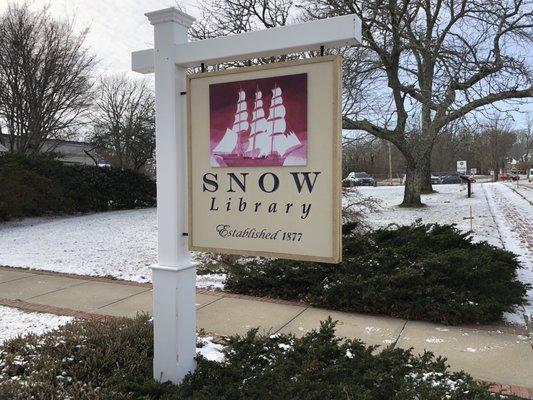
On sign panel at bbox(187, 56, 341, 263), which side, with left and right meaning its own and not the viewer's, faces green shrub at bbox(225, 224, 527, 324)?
back

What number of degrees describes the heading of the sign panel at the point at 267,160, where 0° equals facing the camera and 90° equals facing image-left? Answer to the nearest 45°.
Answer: approximately 45°

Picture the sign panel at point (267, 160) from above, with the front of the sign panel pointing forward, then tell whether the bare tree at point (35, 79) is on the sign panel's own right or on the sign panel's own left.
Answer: on the sign panel's own right
